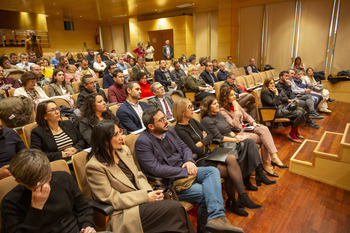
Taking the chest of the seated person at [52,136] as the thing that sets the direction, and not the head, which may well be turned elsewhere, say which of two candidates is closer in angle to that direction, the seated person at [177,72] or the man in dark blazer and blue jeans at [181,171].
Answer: the man in dark blazer and blue jeans

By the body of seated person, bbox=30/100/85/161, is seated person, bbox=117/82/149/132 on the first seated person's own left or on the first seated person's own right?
on the first seated person's own left

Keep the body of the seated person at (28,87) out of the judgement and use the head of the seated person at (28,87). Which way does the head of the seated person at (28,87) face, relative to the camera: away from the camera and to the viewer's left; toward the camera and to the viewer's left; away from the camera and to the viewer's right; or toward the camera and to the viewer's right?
toward the camera and to the viewer's right

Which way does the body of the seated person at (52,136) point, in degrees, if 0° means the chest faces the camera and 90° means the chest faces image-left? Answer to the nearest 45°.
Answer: approximately 315°

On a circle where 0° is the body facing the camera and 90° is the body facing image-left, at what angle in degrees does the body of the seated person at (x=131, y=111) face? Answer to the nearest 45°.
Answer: approximately 315°

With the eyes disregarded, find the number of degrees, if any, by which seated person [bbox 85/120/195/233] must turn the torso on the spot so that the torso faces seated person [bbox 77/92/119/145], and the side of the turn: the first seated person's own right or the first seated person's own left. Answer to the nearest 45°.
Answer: approximately 135° to the first seated person's own left

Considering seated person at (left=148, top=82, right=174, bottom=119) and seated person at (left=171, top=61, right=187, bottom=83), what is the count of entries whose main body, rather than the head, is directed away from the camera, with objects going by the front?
0

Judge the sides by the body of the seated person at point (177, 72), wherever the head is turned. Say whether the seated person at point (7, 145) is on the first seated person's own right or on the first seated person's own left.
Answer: on the first seated person's own right

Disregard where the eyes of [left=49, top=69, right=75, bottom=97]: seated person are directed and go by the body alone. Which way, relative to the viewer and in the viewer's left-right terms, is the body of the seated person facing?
facing the viewer and to the right of the viewer

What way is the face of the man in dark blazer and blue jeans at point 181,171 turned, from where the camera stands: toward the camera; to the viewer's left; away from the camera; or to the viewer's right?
to the viewer's right

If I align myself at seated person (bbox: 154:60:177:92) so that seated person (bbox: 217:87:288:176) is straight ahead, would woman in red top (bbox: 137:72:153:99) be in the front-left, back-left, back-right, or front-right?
front-right
